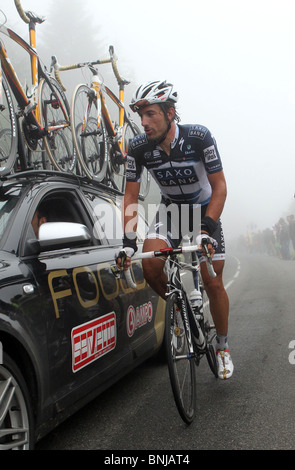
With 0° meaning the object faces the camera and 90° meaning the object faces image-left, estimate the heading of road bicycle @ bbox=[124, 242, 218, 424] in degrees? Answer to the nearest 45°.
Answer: approximately 0°

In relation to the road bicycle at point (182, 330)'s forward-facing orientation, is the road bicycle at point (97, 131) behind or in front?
behind
